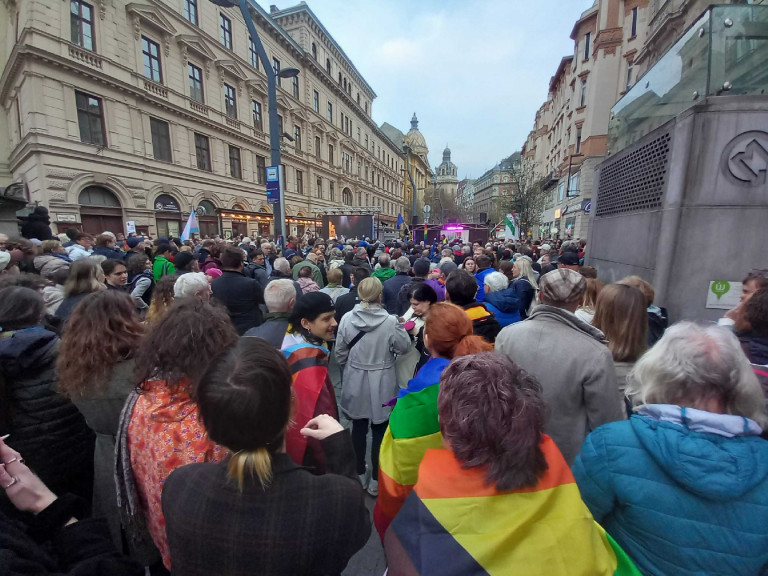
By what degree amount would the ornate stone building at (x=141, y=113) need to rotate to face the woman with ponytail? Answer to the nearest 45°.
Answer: approximately 45° to its right

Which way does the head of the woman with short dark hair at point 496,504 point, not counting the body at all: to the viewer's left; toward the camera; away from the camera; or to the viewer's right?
away from the camera

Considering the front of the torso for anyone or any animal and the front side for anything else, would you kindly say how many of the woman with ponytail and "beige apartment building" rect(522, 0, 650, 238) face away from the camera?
1

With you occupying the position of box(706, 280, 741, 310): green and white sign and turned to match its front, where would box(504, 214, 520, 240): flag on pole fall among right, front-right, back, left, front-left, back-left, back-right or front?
back-right

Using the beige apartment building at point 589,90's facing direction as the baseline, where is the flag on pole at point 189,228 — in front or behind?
in front

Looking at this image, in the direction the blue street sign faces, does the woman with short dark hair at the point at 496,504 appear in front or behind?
in front

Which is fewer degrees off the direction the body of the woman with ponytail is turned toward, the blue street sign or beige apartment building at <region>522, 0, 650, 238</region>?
the blue street sign

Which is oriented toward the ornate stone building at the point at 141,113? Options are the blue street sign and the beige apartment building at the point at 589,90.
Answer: the beige apartment building

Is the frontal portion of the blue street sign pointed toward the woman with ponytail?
yes

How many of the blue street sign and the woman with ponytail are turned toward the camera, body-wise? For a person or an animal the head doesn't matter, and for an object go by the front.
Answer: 1

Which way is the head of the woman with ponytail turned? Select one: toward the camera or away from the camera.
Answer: away from the camera

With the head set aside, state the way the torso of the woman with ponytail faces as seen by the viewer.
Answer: away from the camera

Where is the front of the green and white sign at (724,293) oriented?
toward the camera

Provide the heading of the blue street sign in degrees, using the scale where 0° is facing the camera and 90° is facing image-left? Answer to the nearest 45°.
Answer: approximately 0°

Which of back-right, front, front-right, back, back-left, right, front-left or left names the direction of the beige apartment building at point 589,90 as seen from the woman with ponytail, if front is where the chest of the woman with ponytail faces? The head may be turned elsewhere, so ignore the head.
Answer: front-right

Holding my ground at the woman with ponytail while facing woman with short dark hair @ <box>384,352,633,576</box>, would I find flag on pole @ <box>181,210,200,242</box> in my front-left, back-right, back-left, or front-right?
back-left
